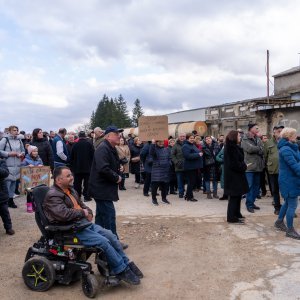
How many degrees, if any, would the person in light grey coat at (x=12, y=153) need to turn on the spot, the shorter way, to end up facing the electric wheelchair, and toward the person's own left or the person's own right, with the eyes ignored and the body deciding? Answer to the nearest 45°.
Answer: approximately 45° to the person's own right

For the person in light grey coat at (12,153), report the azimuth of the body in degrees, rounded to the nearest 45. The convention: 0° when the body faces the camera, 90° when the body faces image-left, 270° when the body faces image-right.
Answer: approximately 315°

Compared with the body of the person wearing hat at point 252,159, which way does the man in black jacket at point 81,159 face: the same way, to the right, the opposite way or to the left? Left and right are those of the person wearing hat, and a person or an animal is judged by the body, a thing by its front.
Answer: the opposite way

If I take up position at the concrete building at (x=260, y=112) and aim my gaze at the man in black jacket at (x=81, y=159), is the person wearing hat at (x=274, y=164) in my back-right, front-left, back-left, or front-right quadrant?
front-left

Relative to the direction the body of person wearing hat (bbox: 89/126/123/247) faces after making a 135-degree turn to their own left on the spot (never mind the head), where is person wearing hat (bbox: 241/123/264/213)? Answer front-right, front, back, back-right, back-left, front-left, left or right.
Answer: right
